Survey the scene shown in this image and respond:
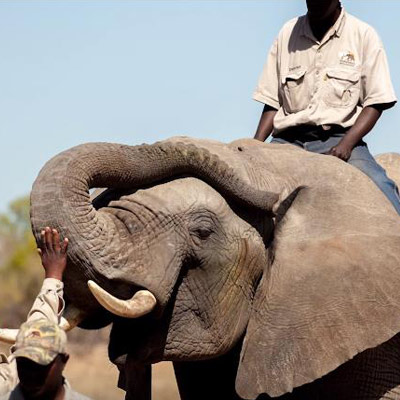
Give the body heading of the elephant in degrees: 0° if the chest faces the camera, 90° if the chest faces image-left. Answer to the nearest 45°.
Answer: approximately 90°
